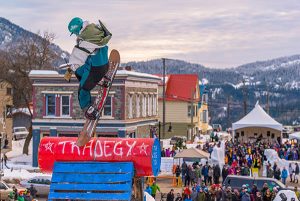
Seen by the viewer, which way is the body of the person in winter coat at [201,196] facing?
toward the camera

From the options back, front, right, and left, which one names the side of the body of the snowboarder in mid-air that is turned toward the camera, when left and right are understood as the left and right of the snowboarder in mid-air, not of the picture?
left

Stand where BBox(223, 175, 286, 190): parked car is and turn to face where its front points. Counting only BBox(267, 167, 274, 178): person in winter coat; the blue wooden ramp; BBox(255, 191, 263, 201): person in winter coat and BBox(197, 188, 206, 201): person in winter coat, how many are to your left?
1

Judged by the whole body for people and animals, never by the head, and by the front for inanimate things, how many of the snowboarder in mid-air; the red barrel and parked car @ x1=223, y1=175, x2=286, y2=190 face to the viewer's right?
1

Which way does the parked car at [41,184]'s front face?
to the viewer's left

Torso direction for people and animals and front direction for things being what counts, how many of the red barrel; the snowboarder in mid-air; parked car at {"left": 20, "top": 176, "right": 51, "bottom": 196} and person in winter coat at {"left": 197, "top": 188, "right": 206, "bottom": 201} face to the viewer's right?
0

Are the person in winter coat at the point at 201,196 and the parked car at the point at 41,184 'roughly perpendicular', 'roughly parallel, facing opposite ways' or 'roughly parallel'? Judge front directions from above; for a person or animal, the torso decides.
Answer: roughly perpendicular
